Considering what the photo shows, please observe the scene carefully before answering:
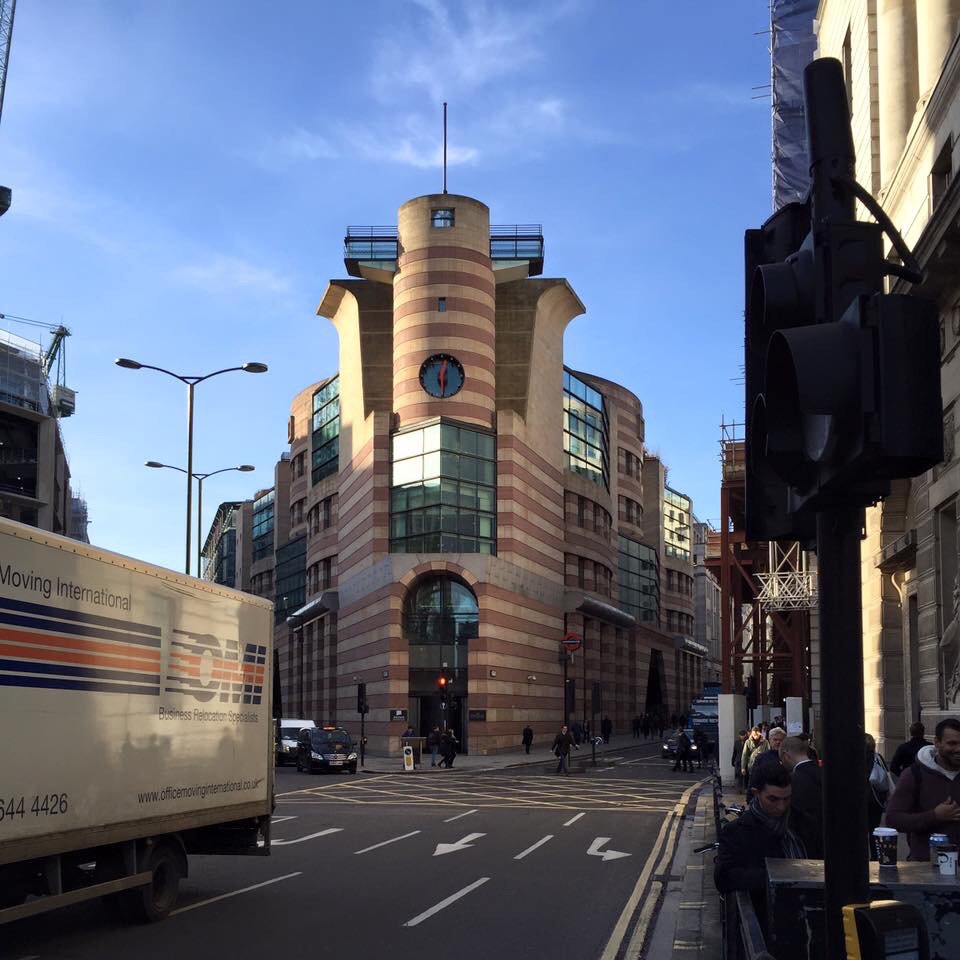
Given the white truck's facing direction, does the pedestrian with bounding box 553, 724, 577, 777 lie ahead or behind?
behind

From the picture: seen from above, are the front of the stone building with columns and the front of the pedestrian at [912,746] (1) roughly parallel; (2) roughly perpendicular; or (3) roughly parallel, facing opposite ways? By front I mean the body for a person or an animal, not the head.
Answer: roughly perpendicular

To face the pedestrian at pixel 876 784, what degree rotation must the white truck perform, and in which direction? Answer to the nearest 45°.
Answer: approximately 90° to its left

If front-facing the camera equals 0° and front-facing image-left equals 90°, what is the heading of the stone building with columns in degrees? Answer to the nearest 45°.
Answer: approximately 90°

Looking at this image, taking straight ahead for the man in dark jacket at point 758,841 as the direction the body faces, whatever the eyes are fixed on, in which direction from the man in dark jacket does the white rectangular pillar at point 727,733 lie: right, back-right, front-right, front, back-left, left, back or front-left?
back-left
